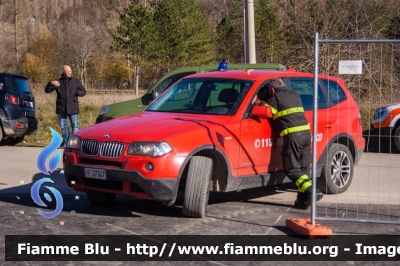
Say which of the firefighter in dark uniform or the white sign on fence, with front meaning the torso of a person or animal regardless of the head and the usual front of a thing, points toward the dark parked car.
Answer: the firefighter in dark uniform

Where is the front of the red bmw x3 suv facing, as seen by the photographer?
facing the viewer and to the left of the viewer

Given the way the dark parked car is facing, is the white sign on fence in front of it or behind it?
behind

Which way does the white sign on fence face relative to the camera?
toward the camera

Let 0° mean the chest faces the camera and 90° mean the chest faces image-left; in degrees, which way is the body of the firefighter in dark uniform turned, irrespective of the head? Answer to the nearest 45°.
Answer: approximately 135°

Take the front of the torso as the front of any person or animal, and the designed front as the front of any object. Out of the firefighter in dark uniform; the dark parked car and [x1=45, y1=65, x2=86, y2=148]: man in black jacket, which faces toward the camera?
the man in black jacket

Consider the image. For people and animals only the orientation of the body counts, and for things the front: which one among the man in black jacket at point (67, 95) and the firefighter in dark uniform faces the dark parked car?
the firefighter in dark uniform

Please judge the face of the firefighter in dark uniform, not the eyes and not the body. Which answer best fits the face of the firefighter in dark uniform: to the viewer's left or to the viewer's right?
to the viewer's left

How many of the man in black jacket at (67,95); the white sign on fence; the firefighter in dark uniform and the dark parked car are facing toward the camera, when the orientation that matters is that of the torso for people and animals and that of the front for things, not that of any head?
2

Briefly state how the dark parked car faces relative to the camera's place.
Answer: facing away from the viewer and to the left of the viewer

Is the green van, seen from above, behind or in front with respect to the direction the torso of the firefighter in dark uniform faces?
in front

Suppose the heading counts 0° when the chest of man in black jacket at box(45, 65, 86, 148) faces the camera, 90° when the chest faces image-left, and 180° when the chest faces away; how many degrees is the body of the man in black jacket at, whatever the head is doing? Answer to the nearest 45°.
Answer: approximately 0°

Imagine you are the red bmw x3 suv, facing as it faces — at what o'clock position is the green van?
The green van is roughly at 4 o'clock from the red bmw x3 suv.

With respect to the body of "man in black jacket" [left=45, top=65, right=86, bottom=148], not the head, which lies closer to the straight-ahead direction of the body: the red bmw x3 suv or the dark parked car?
the red bmw x3 suv

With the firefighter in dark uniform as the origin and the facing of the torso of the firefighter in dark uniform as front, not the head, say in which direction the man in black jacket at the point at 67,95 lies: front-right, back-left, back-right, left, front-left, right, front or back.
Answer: front

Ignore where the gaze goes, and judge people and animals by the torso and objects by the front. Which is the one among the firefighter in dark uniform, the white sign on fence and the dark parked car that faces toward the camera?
the white sign on fence
